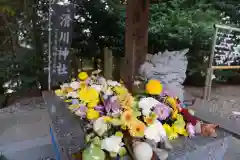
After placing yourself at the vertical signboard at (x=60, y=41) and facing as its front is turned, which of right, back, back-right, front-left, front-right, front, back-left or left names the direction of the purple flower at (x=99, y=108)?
front

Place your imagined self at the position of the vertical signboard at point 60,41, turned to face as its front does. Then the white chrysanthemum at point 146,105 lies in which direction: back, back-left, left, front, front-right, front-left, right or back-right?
front

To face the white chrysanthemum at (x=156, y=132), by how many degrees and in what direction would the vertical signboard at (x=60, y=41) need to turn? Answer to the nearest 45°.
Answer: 0° — it already faces it

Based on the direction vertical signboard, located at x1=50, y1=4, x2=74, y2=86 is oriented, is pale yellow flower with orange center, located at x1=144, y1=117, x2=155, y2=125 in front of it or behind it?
in front

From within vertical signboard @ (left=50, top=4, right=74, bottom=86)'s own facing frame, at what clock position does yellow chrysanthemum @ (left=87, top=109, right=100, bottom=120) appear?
The yellow chrysanthemum is roughly at 12 o'clock from the vertical signboard.

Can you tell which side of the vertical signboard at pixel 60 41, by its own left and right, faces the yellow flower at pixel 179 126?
front

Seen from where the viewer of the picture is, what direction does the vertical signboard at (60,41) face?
facing the viewer

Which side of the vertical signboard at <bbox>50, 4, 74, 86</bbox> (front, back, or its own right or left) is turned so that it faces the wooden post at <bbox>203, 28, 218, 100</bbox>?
left

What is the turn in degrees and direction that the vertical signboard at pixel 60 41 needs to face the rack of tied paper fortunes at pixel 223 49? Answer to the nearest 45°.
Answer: approximately 90° to its left

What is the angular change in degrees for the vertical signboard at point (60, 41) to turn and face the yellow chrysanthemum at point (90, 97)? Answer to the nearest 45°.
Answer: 0° — it already faces it

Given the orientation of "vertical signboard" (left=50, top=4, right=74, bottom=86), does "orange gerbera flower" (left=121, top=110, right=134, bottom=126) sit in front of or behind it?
in front

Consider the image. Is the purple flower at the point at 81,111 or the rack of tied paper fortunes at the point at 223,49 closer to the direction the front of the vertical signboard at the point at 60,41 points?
the purple flower

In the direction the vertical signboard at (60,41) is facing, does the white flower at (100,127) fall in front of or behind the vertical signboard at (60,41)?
in front

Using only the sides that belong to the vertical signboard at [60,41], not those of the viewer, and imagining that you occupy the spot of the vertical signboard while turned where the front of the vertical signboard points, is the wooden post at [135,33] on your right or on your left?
on your left

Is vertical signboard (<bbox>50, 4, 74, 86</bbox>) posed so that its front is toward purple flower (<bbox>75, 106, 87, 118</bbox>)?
yes
